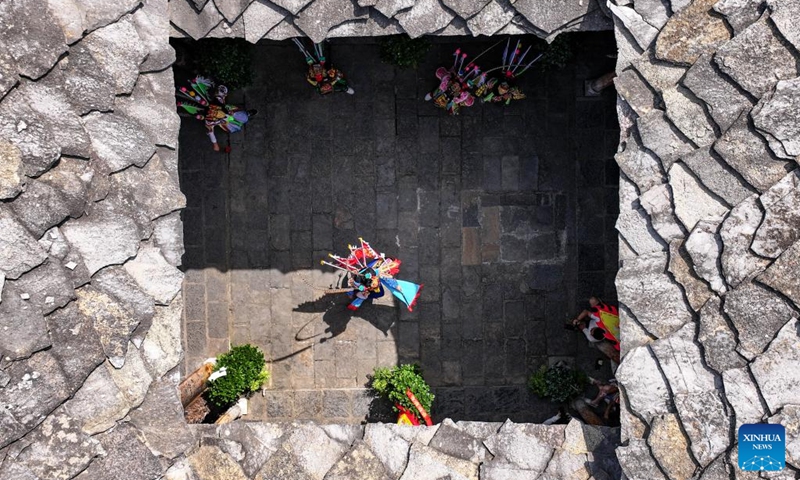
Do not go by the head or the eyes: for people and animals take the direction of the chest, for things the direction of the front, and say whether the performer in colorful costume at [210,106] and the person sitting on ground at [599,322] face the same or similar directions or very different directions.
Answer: very different directions

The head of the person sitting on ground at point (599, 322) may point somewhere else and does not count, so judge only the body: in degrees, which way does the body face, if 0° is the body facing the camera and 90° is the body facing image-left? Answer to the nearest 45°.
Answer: approximately 90°

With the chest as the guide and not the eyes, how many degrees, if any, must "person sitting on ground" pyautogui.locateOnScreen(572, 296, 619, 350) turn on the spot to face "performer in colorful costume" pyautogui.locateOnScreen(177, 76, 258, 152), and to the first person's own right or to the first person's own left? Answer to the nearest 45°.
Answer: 0° — they already face them

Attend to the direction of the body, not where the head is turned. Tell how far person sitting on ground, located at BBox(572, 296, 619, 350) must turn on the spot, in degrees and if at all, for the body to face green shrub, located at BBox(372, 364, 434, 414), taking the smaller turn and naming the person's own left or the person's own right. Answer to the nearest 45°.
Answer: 0° — they already face it

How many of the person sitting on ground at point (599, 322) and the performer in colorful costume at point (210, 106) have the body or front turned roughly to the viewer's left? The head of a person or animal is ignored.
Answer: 1
